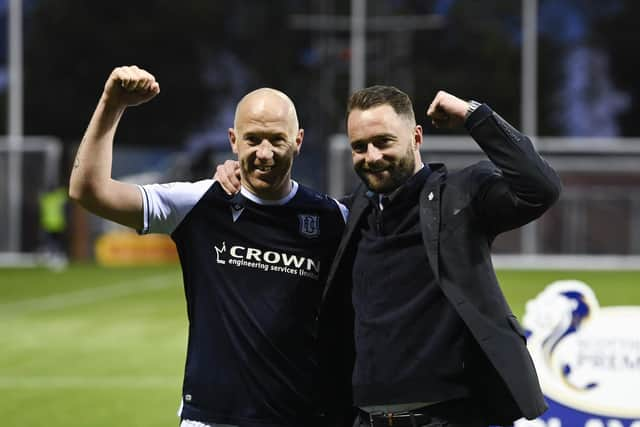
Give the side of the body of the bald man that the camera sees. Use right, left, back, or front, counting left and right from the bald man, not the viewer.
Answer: front

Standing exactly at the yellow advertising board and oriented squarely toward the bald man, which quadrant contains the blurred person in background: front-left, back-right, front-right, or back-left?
front-right

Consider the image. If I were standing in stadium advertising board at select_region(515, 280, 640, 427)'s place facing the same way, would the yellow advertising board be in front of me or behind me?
behind

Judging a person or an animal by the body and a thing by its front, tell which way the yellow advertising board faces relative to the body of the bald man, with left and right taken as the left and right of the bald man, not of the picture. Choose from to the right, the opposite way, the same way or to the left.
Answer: the same way

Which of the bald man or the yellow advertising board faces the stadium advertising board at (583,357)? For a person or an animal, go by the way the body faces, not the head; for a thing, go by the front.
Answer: the yellow advertising board

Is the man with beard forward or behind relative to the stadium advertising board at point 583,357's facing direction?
forward

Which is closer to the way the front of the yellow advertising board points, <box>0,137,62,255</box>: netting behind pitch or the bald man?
the bald man

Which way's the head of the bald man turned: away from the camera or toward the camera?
toward the camera

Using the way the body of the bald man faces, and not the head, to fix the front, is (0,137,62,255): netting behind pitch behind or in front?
behind

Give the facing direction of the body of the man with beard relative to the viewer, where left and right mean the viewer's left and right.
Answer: facing the viewer and to the left of the viewer

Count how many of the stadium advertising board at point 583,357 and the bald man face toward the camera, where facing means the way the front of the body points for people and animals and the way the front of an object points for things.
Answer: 2

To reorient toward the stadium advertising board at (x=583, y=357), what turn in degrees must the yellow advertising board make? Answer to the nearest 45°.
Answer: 0° — it already faces it

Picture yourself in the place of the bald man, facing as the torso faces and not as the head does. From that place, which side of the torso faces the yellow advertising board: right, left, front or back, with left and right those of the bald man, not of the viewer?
back

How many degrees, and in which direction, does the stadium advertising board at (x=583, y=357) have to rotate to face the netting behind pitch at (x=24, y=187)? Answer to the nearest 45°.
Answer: approximately 135° to its right

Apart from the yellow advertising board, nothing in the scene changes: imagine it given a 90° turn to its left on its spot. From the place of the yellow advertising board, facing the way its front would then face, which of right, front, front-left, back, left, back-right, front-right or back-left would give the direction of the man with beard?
right

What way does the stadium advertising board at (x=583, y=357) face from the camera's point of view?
toward the camera

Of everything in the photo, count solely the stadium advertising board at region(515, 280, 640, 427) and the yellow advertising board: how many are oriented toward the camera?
2
